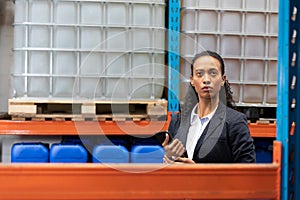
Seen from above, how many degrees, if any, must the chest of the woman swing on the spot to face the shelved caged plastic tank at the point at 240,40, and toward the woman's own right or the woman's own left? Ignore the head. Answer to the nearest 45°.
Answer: approximately 135° to the woman's own right

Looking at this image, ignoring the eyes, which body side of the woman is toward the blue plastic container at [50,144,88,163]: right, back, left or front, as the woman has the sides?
right

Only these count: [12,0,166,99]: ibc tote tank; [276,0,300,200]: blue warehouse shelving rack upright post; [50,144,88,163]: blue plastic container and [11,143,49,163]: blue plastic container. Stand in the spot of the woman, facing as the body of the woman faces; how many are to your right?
3

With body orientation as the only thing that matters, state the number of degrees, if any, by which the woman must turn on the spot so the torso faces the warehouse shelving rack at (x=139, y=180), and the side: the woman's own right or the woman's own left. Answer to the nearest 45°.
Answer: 0° — they already face it

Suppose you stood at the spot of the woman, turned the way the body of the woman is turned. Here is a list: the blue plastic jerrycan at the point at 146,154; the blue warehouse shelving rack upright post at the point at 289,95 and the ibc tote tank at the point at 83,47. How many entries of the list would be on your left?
1

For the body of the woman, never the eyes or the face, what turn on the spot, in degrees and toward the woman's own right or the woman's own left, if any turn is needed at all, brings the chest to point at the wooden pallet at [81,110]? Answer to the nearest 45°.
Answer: approximately 90° to the woman's own right

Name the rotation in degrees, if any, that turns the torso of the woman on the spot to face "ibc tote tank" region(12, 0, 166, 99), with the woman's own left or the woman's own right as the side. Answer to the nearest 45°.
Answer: approximately 90° to the woman's own right

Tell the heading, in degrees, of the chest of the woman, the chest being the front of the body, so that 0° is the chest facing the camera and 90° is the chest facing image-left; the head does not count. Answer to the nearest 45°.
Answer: approximately 45°

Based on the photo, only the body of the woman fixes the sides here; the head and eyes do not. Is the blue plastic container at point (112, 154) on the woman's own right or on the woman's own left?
on the woman's own right

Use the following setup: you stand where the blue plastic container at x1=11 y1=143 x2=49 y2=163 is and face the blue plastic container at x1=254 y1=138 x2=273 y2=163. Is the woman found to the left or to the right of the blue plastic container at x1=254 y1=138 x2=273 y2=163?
right

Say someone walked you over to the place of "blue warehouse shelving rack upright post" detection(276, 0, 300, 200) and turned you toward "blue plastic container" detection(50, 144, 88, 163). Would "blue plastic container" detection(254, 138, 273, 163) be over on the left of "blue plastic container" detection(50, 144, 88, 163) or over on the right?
right
